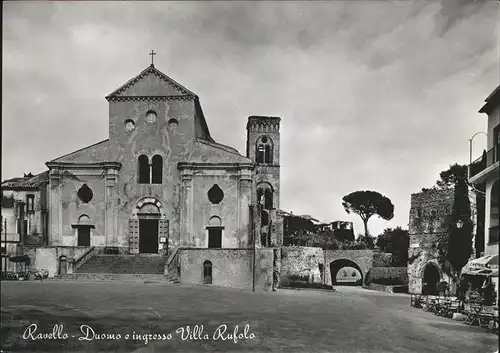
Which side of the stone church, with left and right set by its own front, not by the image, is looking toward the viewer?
front

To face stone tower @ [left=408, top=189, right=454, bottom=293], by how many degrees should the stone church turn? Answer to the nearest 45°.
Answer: approximately 45° to its left

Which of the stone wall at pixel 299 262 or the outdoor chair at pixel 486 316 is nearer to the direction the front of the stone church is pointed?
the outdoor chair

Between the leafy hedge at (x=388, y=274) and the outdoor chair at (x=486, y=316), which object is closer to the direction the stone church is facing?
the outdoor chair
